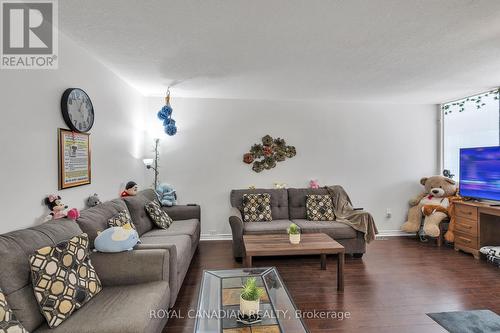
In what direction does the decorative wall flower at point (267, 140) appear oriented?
toward the camera

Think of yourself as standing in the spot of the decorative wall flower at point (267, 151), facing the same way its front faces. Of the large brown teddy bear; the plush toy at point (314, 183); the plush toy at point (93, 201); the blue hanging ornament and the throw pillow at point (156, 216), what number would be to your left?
2

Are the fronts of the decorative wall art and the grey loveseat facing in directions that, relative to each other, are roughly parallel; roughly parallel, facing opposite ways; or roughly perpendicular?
roughly parallel

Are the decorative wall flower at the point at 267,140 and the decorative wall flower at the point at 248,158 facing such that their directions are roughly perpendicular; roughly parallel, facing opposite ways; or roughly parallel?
roughly parallel

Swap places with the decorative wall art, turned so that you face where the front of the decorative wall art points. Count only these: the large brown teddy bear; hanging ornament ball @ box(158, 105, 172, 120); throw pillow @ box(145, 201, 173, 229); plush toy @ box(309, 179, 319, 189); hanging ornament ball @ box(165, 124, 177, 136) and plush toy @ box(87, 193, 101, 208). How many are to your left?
2

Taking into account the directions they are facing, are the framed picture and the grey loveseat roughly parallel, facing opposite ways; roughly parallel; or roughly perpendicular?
roughly perpendicular

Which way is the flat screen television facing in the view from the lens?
facing the viewer and to the left of the viewer

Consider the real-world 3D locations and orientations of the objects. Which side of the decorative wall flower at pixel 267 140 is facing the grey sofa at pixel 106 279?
front

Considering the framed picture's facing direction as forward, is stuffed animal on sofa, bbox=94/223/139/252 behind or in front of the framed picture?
in front

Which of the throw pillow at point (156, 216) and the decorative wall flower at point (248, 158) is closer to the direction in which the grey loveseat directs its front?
the throw pillow

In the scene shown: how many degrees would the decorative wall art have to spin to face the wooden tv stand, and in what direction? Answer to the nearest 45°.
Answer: approximately 90° to its left

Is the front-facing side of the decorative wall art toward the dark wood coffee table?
yes

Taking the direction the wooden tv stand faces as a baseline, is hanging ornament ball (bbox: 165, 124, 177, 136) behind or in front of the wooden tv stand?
in front

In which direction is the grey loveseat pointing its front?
toward the camera

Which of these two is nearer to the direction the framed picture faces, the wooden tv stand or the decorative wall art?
the wooden tv stand

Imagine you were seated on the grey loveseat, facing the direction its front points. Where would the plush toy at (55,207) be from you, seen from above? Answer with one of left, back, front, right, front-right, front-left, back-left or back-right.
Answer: front-right

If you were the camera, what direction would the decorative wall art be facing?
facing the viewer

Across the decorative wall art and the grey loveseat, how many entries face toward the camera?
2

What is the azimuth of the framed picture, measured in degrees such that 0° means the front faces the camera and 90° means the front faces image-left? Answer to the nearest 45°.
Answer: approximately 315°
